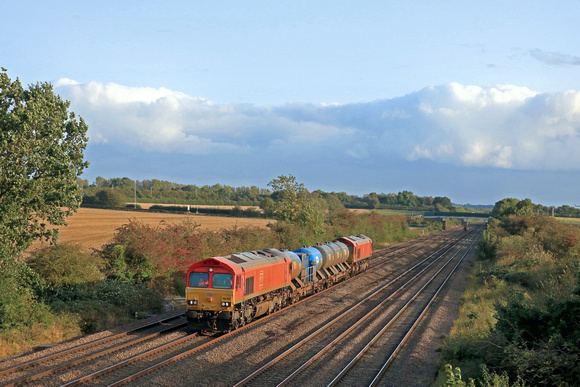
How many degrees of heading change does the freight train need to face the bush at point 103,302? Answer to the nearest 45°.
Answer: approximately 45° to its right

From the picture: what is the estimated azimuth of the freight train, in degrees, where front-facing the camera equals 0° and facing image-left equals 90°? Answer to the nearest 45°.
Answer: approximately 45°

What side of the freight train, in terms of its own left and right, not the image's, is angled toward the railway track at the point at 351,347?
left

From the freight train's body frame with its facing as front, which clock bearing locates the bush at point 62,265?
The bush is roughly at 2 o'clock from the freight train.
